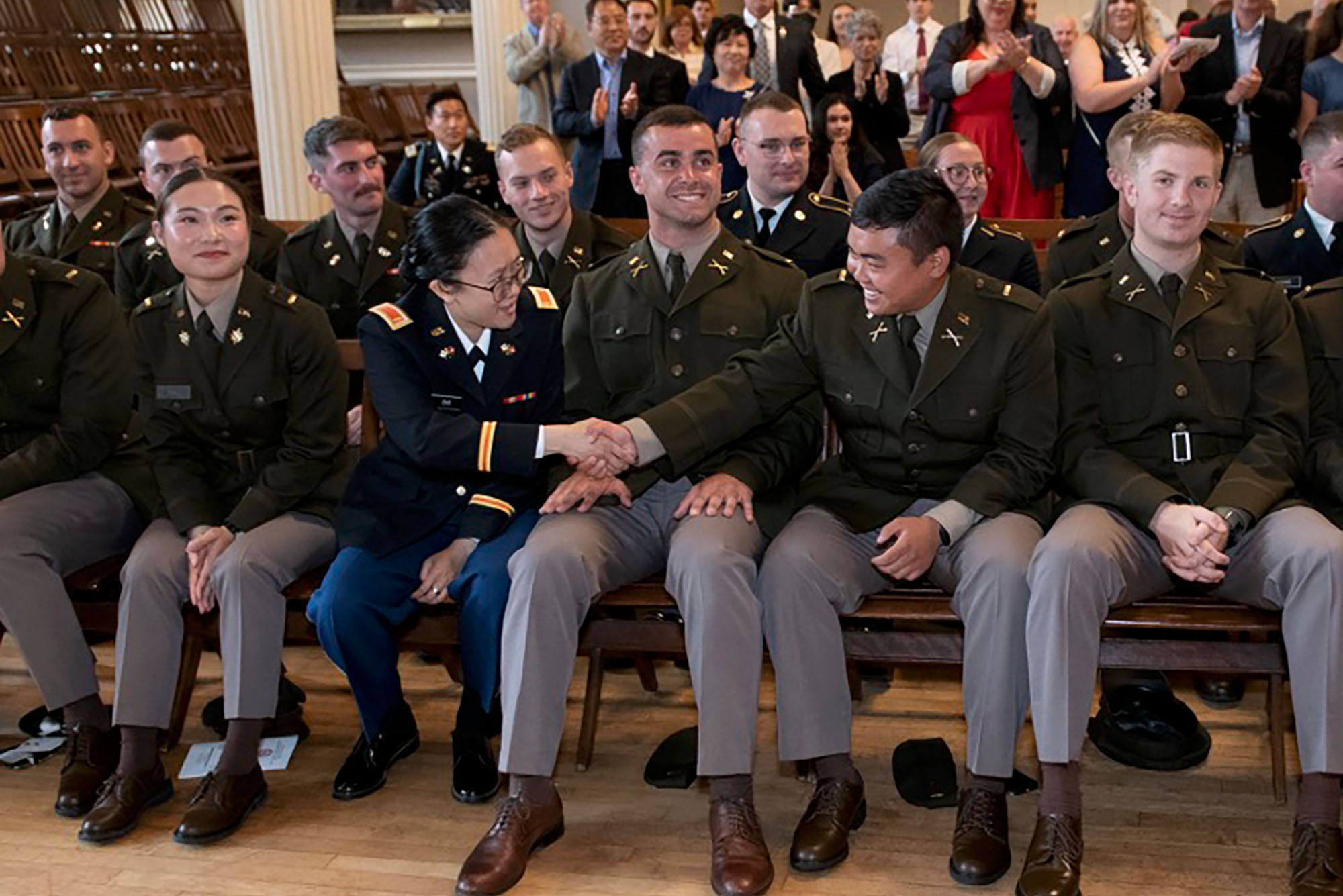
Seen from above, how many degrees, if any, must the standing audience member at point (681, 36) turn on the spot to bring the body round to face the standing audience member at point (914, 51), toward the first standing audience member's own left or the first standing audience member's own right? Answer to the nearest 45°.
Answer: approximately 45° to the first standing audience member's own left

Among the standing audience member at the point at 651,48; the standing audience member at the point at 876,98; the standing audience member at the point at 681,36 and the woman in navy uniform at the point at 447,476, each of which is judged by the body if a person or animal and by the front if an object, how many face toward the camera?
4

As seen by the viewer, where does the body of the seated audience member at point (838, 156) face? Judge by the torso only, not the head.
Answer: toward the camera

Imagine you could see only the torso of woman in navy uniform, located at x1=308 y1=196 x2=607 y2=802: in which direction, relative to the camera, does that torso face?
toward the camera

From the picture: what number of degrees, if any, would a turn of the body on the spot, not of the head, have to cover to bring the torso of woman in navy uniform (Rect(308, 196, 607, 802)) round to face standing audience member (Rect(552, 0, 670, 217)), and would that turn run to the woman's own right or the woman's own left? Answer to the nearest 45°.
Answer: approximately 180°

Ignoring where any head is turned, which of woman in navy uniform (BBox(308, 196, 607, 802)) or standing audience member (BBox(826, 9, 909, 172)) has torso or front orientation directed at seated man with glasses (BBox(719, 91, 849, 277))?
the standing audience member

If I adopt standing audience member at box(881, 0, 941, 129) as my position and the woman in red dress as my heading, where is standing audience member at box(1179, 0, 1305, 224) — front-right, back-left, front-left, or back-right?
front-left

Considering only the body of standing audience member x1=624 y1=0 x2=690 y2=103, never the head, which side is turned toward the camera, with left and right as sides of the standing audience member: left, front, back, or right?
front

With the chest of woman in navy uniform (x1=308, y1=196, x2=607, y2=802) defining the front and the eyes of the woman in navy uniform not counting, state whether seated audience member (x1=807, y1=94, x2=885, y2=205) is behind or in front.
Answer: behind
